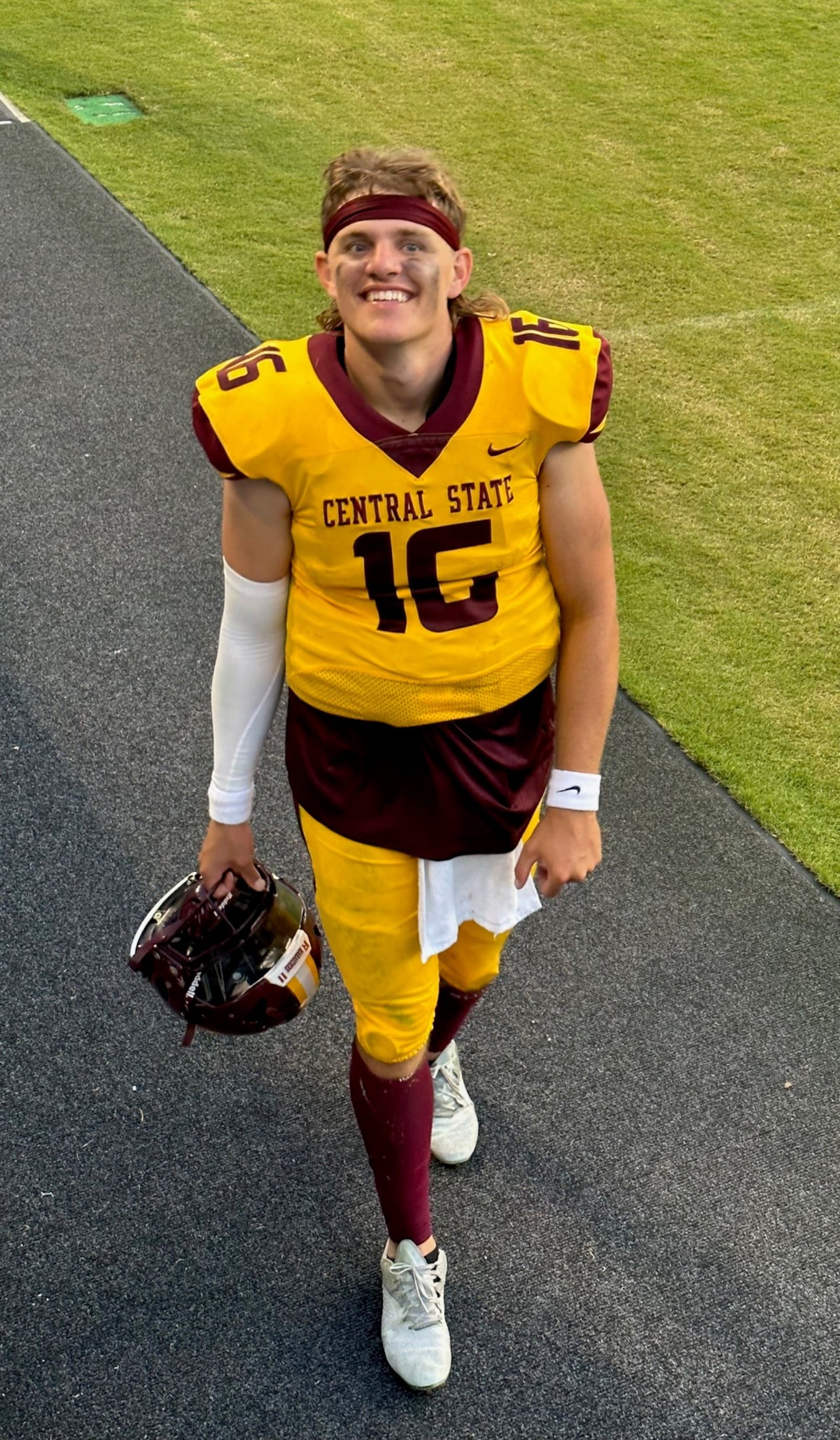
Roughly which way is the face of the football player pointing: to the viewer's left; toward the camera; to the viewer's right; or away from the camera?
toward the camera

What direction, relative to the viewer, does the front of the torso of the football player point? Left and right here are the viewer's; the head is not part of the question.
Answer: facing the viewer
